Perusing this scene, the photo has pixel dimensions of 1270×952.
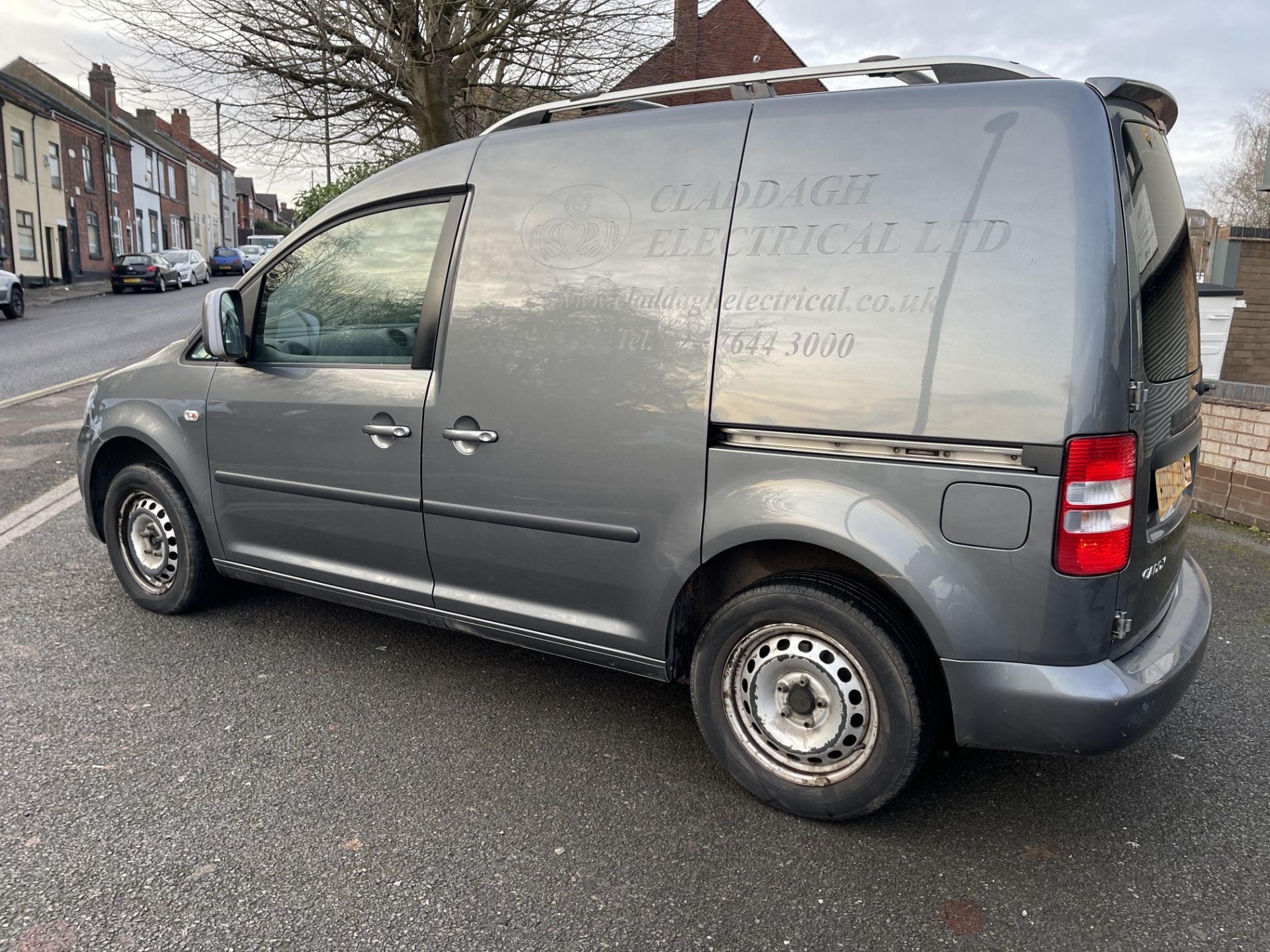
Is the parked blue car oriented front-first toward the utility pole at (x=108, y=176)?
no

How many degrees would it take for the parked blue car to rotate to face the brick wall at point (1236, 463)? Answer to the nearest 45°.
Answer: approximately 135° to its right

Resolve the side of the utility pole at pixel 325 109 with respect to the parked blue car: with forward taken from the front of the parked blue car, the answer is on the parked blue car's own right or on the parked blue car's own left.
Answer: on the parked blue car's own right

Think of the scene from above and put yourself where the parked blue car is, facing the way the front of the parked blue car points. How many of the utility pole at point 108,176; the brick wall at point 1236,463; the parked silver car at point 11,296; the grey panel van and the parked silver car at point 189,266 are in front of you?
0

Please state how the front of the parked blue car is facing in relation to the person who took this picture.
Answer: facing away from the viewer and to the right of the viewer

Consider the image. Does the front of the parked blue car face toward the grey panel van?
no

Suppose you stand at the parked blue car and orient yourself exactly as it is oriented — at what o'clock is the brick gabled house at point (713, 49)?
The brick gabled house is roughly at 4 o'clock from the parked blue car.

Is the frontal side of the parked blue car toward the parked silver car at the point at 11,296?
no

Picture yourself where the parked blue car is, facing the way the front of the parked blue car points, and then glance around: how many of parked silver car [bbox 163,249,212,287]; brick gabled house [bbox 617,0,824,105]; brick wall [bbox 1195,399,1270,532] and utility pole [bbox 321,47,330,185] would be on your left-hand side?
0

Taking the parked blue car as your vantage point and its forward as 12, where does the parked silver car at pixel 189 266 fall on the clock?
The parked silver car is roughly at 5 o'clock from the parked blue car.

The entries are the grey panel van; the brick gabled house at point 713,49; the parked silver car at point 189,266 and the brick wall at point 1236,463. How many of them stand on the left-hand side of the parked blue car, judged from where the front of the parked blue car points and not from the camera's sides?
0
